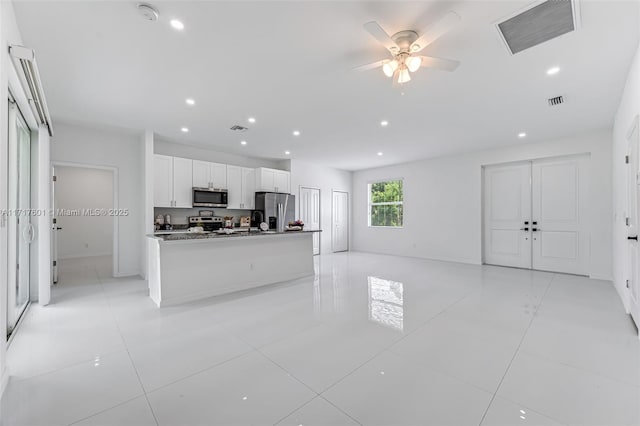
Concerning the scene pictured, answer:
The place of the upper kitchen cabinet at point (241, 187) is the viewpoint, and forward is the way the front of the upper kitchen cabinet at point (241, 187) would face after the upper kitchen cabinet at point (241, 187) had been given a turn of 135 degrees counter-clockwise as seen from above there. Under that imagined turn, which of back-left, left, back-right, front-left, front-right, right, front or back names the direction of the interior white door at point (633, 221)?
right

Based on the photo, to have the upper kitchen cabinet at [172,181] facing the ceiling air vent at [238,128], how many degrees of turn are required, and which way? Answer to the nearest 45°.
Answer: approximately 45° to its left

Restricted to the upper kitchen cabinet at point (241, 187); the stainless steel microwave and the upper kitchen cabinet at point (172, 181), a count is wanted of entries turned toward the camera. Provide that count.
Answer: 3

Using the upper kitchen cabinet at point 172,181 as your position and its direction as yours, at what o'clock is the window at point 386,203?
The window is roughly at 9 o'clock from the upper kitchen cabinet.

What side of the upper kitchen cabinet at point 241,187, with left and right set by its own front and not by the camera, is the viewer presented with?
front

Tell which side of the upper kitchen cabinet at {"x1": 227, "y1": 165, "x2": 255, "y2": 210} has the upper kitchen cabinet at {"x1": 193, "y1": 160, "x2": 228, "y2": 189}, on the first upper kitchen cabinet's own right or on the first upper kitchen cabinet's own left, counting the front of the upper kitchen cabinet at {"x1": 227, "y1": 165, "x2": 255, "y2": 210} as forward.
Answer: on the first upper kitchen cabinet's own right

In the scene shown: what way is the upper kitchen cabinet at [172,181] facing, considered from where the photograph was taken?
facing the viewer

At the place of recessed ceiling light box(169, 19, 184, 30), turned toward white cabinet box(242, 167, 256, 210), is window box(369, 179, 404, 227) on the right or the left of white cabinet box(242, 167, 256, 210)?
right

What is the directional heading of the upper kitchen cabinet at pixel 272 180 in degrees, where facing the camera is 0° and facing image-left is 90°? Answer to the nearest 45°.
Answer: approximately 315°

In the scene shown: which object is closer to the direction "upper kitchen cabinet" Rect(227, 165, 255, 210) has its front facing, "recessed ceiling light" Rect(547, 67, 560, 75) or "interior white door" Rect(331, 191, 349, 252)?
the recessed ceiling light

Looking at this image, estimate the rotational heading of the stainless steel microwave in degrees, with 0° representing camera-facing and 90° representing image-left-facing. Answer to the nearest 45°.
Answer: approximately 0°

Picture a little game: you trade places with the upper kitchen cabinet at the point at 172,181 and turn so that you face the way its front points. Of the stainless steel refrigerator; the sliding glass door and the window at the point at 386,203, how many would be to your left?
2
